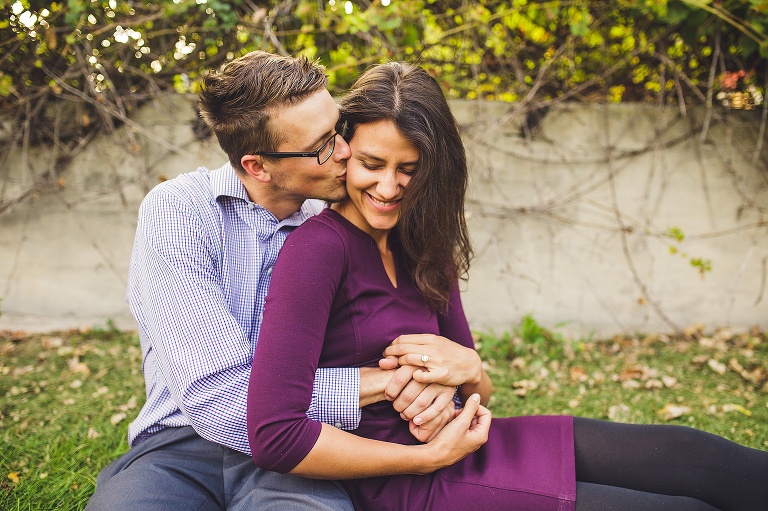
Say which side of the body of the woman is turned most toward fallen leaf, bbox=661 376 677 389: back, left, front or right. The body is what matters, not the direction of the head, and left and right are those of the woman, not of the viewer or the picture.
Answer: left

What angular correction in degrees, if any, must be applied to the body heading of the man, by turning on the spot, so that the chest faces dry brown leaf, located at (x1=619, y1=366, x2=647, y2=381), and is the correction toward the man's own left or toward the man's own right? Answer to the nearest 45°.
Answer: approximately 90° to the man's own left

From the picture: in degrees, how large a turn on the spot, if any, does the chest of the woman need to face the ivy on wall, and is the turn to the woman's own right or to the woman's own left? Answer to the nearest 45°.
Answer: approximately 135° to the woman's own left

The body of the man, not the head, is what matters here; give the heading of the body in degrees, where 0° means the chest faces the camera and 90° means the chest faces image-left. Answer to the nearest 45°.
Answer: approximately 315°

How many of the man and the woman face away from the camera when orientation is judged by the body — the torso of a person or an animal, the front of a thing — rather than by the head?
0

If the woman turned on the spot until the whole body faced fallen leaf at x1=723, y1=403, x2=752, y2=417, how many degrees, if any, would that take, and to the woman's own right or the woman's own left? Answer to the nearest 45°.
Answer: approximately 90° to the woman's own left

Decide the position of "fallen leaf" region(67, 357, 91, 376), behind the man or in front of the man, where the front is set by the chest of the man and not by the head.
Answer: behind

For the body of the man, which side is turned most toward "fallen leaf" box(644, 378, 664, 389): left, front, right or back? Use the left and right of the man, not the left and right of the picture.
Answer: left

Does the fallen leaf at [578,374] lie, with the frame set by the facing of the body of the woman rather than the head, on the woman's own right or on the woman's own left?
on the woman's own left

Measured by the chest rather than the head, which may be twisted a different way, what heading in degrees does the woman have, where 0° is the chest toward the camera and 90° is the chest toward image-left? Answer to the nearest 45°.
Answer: approximately 315°
